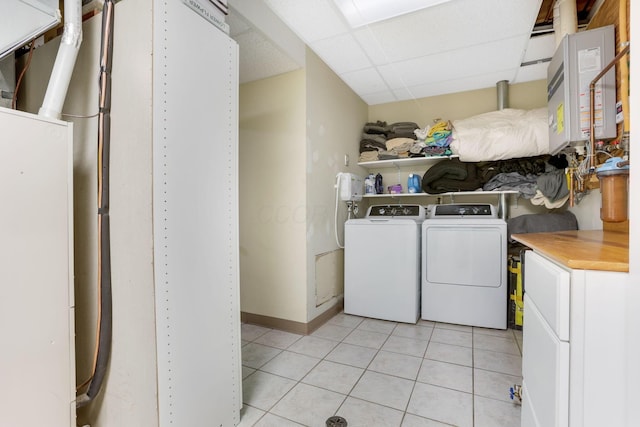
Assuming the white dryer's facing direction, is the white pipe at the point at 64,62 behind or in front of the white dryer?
in front

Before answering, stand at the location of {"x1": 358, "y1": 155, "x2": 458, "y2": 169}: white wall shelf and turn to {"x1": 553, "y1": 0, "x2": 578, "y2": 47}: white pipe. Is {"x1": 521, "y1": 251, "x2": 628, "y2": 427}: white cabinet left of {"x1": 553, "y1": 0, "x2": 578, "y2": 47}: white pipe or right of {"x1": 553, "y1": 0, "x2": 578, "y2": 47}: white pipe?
right

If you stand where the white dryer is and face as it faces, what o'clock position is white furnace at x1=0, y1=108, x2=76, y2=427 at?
The white furnace is roughly at 1 o'clock from the white dryer.

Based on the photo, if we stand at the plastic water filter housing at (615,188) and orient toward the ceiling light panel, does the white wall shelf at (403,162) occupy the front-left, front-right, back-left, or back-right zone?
front-right

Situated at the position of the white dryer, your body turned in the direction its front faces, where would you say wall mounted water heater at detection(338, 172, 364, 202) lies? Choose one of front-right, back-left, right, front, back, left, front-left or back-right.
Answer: right

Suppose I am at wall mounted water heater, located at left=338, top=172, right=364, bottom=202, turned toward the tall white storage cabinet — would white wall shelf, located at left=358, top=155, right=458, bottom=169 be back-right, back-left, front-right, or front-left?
back-left

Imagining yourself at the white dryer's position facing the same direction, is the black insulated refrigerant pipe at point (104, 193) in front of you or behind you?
in front

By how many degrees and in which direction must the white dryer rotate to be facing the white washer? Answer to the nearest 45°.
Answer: approximately 90° to its right

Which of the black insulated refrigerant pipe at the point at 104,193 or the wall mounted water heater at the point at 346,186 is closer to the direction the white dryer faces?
the black insulated refrigerant pipe

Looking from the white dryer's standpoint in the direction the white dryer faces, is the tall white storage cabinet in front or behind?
in front

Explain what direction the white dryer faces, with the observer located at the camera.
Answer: facing the viewer
